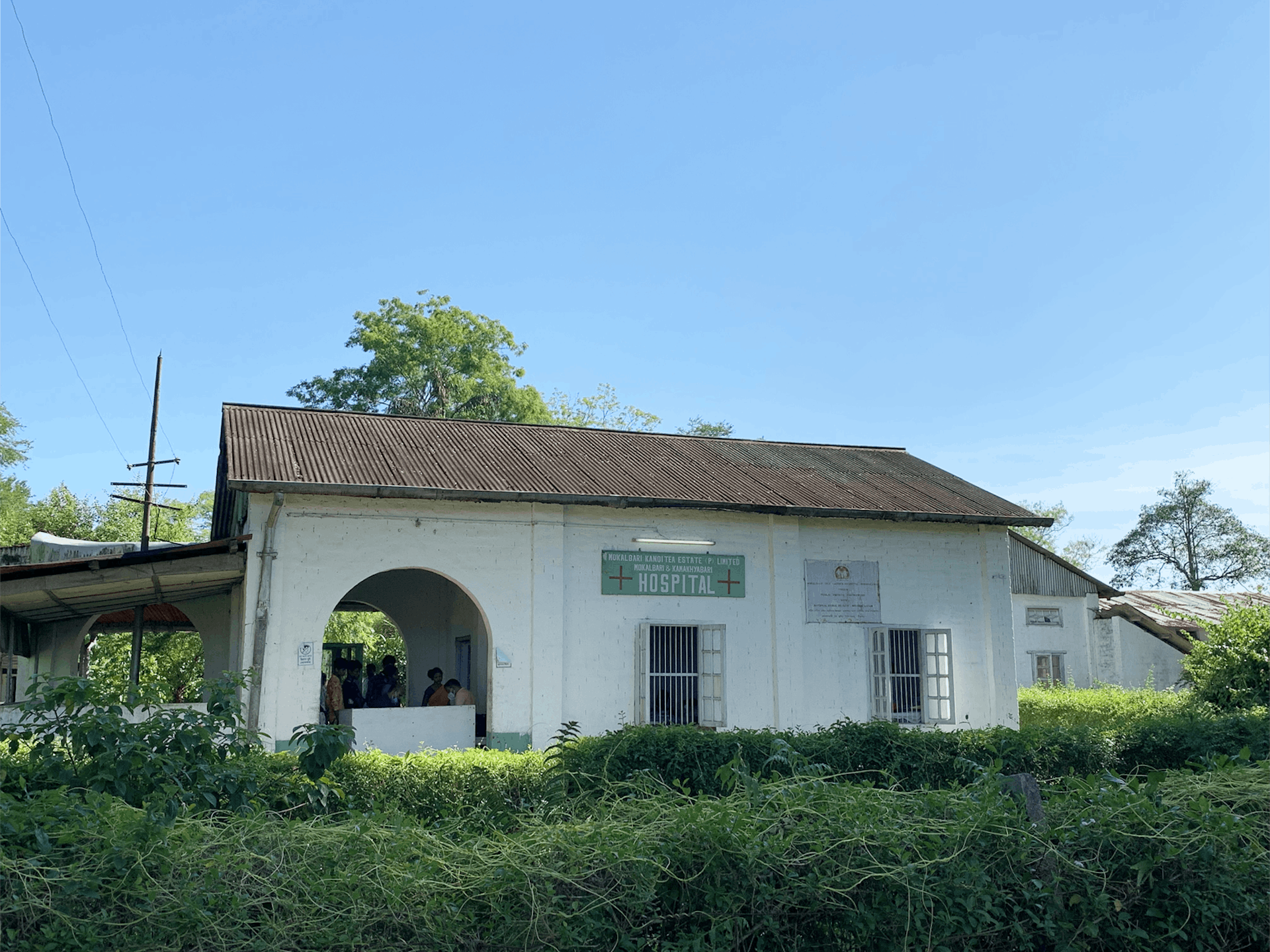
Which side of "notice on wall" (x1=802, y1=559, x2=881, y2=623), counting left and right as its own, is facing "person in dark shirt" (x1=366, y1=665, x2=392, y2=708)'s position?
right

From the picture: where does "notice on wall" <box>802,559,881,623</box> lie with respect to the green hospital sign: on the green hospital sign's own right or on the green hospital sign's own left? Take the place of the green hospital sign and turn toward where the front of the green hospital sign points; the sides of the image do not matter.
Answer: on the green hospital sign's own left

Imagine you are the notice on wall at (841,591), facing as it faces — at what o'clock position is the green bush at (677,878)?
The green bush is roughly at 12 o'clock from the notice on wall.

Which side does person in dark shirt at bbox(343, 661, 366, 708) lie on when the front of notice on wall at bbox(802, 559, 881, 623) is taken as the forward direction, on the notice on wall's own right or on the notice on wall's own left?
on the notice on wall's own right

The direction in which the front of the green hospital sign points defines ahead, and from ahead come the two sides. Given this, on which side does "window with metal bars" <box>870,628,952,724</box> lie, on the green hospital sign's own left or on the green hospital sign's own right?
on the green hospital sign's own left

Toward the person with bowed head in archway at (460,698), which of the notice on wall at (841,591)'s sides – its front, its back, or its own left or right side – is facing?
right

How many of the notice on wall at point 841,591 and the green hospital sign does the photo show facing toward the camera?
2

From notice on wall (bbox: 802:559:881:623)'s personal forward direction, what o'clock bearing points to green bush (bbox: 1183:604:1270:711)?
The green bush is roughly at 9 o'clock from the notice on wall.

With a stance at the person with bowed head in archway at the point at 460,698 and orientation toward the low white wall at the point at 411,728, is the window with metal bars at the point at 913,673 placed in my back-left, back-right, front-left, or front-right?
back-left

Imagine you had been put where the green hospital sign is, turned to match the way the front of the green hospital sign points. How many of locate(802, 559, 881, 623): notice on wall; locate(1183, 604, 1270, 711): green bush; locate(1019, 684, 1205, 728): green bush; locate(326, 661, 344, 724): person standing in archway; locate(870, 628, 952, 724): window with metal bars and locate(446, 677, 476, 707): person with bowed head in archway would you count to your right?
2

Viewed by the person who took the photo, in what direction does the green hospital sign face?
facing the viewer

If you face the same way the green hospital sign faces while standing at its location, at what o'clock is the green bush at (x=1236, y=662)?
The green bush is roughly at 9 o'clock from the green hospital sign.

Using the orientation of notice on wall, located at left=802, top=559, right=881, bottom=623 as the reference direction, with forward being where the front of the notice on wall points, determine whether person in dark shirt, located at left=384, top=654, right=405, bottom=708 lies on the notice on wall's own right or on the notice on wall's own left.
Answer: on the notice on wall's own right

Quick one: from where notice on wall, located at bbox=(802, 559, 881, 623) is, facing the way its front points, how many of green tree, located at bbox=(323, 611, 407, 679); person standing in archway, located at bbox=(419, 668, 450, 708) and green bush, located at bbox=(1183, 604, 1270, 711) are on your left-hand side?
1
